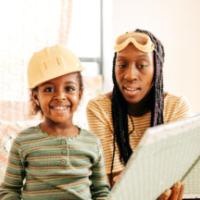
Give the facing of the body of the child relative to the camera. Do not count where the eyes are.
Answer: toward the camera

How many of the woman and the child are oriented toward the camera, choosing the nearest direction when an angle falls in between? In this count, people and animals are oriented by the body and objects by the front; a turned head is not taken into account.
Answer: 2
